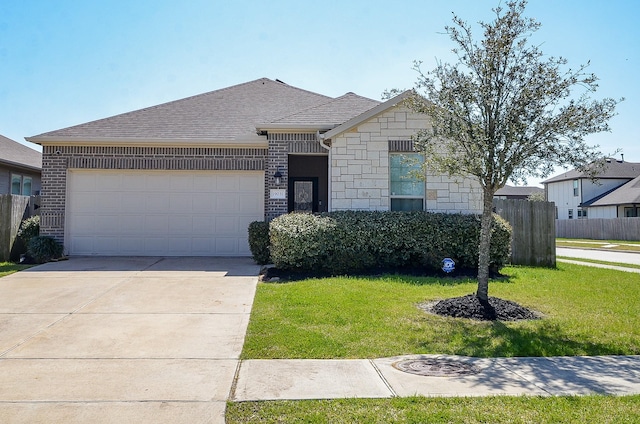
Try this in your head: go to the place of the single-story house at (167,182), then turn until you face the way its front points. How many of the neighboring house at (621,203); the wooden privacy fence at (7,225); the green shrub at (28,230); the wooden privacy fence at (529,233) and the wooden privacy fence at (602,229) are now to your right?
2

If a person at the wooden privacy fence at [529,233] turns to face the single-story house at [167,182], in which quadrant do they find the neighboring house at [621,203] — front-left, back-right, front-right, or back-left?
back-right

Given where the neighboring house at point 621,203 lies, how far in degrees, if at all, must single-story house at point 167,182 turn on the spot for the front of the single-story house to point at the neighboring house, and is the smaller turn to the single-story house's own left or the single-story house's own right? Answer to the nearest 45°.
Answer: approximately 135° to the single-story house's own left

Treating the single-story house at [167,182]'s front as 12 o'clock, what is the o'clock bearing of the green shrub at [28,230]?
The green shrub is roughly at 3 o'clock from the single-story house.

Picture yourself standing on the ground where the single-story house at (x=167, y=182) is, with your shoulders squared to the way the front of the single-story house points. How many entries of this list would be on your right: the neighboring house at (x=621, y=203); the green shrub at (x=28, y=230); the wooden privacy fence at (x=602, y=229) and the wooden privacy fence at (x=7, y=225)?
2

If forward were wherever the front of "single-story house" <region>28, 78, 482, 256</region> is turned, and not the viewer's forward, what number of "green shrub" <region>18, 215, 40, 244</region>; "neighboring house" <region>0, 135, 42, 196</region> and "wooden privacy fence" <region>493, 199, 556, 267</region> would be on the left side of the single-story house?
1

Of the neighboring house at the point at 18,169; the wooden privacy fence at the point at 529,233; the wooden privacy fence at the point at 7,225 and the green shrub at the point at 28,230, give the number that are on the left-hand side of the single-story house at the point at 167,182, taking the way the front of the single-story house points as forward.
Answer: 1

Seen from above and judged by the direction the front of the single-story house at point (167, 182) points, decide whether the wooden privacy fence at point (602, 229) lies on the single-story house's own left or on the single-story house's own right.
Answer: on the single-story house's own left

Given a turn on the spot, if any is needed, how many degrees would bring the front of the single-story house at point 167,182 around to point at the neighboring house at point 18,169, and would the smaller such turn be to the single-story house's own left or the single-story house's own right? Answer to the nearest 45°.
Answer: approximately 135° to the single-story house's own right

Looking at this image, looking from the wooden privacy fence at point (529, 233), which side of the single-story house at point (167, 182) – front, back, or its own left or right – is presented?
left

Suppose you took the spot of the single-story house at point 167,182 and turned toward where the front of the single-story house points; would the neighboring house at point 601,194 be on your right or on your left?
on your left

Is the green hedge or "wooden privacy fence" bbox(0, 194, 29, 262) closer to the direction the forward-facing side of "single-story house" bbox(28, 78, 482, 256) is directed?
the green hedge

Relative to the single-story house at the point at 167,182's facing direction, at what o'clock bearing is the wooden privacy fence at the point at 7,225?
The wooden privacy fence is roughly at 3 o'clock from the single-story house.

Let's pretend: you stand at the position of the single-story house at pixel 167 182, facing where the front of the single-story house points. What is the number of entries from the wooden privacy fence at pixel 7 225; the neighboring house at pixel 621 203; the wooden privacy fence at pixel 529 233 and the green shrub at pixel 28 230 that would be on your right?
2

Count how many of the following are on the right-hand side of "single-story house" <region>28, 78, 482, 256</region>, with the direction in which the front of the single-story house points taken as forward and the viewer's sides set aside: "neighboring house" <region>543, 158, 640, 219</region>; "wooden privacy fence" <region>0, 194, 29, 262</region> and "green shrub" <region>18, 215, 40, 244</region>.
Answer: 2

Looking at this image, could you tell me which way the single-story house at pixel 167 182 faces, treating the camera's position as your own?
facing the viewer
